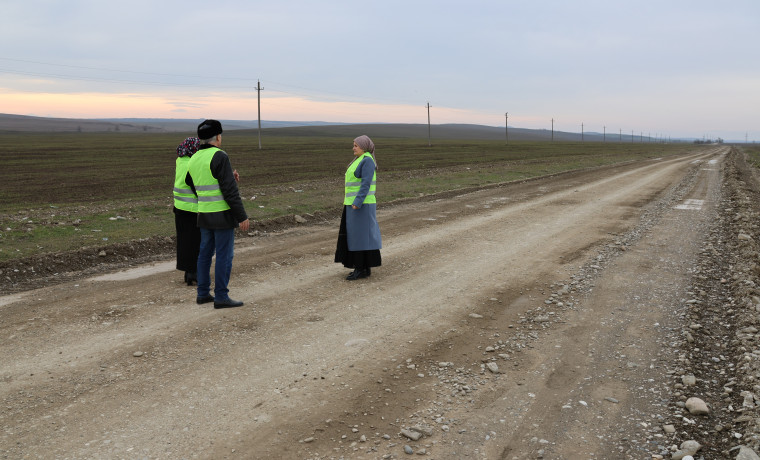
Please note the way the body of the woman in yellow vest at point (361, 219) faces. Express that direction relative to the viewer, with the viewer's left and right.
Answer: facing to the left of the viewer

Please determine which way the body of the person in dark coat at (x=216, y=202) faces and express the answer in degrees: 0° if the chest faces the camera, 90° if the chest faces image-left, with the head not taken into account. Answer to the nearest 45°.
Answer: approximately 225°

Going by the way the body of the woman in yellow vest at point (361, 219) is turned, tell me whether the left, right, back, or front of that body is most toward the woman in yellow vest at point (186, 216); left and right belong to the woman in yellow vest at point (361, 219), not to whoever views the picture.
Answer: front

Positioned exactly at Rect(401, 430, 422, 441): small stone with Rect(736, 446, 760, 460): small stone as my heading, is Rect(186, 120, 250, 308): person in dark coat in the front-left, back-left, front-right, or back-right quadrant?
back-left

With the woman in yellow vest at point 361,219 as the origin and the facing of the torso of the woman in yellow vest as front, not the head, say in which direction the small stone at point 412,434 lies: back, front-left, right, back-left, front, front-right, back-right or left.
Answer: left

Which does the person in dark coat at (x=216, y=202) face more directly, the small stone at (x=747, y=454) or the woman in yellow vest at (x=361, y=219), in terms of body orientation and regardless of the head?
the woman in yellow vest

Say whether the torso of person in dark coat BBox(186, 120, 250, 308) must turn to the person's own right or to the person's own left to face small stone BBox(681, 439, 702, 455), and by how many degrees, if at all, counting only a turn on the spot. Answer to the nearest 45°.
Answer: approximately 90° to the person's own right

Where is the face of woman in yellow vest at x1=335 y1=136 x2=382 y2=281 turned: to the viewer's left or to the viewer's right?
to the viewer's left

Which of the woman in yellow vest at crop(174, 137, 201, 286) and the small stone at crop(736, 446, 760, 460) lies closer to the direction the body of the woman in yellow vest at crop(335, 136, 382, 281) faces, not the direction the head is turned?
the woman in yellow vest
